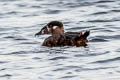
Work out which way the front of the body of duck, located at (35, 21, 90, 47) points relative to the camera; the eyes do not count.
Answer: to the viewer's left
